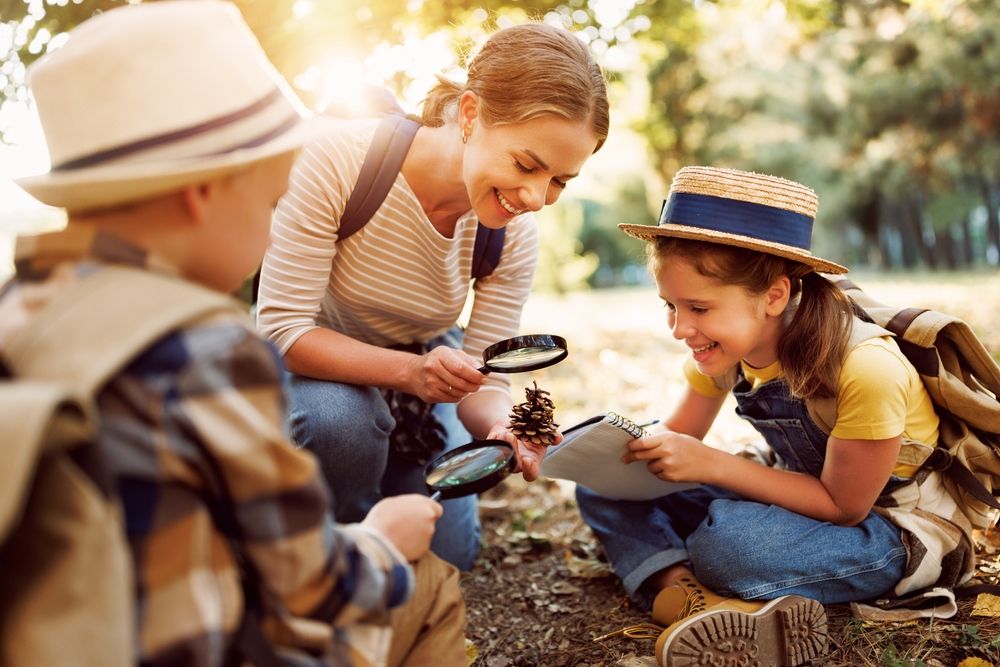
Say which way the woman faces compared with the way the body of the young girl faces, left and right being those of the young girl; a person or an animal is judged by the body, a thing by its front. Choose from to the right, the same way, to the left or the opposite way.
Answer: to the left

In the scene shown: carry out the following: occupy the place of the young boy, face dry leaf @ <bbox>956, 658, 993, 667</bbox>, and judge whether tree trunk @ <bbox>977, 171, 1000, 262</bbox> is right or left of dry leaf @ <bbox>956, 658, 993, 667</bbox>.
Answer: left

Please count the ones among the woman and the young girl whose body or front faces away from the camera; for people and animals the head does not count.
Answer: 0

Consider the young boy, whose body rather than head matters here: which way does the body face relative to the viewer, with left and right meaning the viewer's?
facing away from the viewer and to the right of the viewer

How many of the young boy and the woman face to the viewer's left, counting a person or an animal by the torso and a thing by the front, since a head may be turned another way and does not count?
0

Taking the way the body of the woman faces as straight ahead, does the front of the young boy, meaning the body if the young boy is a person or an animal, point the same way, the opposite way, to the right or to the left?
to the left

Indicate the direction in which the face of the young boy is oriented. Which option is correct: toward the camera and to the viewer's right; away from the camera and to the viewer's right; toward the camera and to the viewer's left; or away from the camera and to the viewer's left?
away from the camera and to the viewer's right

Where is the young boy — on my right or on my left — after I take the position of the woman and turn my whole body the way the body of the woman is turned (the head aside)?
on my right

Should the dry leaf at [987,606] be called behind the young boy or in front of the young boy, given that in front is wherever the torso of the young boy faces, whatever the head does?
in front

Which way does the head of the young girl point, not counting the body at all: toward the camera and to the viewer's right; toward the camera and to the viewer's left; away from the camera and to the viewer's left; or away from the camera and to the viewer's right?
toward the camera and to the viewer's left

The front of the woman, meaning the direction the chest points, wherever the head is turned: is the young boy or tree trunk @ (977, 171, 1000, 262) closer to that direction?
the young boy
